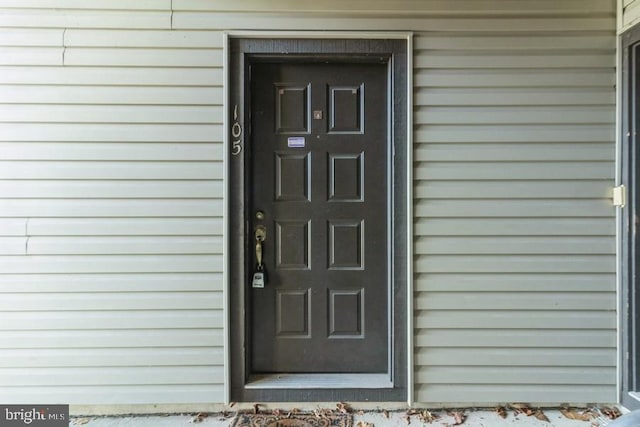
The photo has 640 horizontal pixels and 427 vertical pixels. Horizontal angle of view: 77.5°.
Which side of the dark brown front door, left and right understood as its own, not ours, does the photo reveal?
front

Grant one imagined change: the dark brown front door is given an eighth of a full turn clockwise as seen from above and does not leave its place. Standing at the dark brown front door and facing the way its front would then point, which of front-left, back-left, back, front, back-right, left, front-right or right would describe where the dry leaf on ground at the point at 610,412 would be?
back-left

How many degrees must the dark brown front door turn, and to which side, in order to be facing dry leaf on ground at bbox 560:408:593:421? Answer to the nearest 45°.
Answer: approximately 90° to its left
